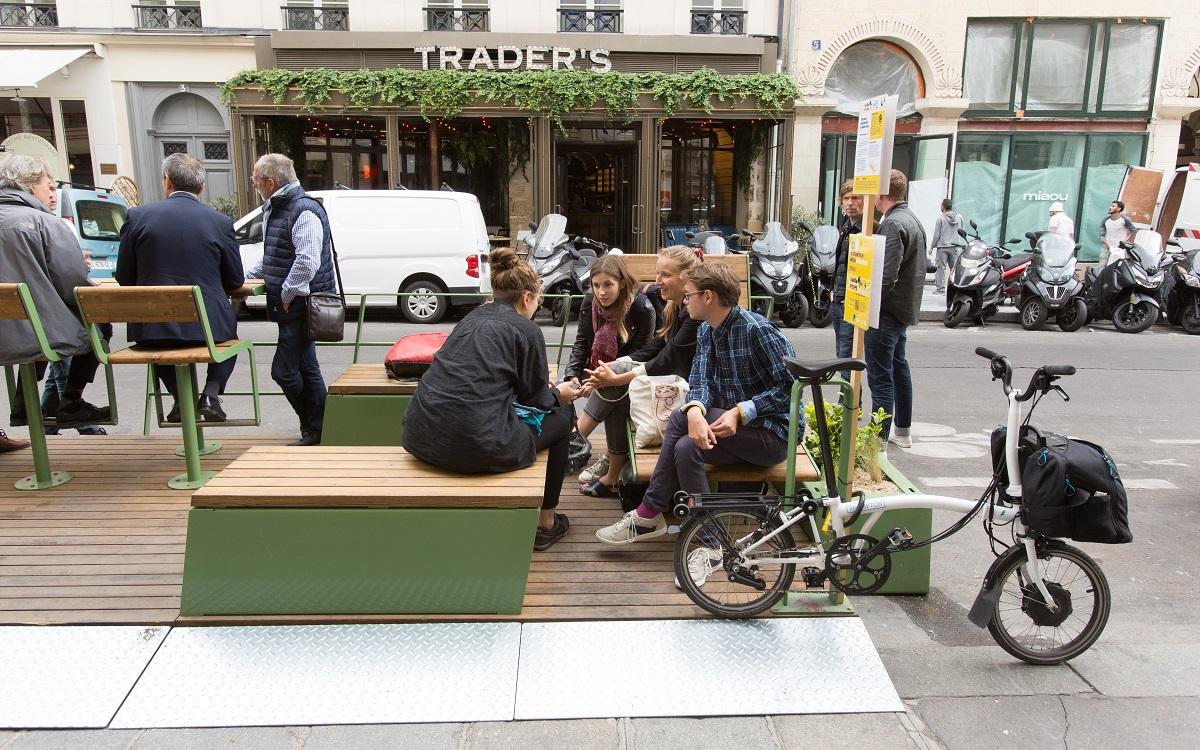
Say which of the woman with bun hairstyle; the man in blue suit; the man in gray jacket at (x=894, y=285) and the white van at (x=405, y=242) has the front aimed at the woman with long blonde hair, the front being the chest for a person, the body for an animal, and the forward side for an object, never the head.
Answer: the woman with bun hairstyle

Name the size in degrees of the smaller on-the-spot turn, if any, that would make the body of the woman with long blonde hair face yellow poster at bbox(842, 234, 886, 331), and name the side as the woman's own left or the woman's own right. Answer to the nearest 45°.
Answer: approximately 135° to the woman's own left

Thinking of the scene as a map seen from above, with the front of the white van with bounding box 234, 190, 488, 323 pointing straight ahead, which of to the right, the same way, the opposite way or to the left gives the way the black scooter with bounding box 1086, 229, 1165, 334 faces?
to the left

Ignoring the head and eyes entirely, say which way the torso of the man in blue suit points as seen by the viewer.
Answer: away from the camera

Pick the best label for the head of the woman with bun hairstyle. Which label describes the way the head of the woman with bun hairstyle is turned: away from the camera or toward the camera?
away from the camera

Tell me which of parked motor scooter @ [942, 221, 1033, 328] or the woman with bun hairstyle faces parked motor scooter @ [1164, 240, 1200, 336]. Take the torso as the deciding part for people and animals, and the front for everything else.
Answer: the woman with bun hairstyle

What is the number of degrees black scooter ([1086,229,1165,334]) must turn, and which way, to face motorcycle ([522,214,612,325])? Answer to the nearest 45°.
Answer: approximately 90° to its right

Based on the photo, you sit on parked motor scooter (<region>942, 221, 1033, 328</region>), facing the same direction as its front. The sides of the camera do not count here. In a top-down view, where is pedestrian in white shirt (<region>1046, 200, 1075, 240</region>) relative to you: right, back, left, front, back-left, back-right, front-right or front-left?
back

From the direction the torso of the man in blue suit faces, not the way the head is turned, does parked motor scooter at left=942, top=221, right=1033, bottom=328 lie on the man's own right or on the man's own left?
on the man's own right

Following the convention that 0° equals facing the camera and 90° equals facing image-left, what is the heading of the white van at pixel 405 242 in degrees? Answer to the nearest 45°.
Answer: approximately 90°
